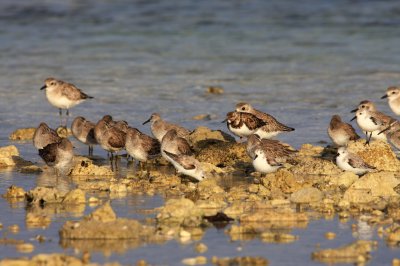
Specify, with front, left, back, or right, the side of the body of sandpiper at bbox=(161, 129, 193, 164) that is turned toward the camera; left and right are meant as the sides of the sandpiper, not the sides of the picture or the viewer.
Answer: left

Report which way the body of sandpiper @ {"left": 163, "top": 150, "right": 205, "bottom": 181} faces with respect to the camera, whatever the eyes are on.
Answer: to the viewer's right

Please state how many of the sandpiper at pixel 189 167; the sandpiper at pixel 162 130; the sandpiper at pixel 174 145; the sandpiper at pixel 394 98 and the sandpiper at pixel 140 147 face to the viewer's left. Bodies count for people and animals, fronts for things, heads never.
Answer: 4

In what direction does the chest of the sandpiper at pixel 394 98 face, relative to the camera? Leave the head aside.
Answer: to the viewer's left

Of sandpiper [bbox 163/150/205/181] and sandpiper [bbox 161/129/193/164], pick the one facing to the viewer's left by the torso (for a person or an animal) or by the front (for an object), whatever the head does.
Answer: sandpiper [bbox 161/129/193/164]

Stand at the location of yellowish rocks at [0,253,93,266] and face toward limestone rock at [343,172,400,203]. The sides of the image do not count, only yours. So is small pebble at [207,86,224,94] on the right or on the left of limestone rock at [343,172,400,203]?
left

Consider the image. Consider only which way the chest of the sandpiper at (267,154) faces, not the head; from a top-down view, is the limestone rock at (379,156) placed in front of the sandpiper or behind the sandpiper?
behind

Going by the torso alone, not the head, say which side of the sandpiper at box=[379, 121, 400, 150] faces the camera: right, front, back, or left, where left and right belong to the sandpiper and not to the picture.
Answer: left

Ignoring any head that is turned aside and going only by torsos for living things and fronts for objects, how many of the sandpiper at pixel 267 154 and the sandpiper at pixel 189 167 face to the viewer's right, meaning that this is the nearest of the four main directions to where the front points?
1

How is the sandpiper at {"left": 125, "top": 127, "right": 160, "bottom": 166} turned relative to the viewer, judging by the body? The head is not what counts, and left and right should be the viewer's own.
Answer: facing to the left of the viewer

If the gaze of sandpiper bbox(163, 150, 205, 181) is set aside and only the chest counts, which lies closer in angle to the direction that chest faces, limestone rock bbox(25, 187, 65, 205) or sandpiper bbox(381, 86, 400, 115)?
the sandpiper

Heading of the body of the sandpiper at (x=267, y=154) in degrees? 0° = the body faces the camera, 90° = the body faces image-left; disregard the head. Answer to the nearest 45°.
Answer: approximately 45°

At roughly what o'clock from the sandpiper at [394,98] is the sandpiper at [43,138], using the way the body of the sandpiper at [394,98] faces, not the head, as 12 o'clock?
the sandpiper at [43,138] is roughly at 11 o'clock from the sandpiper at [394,98].

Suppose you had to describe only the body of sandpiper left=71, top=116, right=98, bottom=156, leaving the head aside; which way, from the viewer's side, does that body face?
to the viewer's left

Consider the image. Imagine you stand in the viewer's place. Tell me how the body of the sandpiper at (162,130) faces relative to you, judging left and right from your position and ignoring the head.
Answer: facing to the left of the viewer

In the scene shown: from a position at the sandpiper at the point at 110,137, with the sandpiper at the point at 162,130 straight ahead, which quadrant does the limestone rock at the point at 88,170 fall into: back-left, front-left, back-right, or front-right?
back-right
